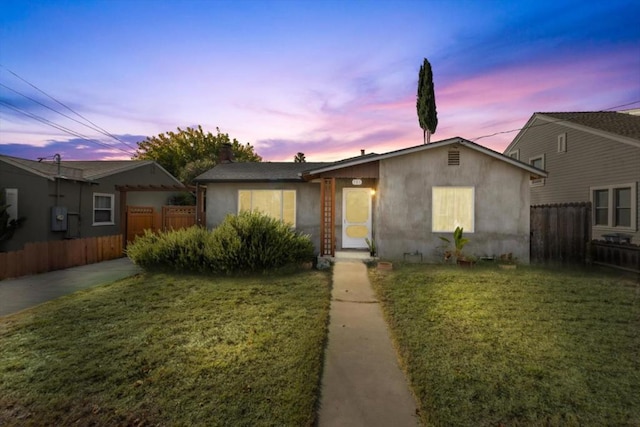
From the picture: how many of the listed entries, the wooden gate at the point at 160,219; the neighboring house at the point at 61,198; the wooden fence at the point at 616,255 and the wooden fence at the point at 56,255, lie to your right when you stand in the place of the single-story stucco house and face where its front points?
3

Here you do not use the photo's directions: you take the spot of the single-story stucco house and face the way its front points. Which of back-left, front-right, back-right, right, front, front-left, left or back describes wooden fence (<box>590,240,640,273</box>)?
left

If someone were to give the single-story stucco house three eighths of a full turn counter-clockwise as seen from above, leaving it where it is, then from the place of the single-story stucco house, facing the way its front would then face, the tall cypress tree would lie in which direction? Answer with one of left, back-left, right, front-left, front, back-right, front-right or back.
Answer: front-left

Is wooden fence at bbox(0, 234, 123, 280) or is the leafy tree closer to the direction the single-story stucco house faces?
the wooden fence

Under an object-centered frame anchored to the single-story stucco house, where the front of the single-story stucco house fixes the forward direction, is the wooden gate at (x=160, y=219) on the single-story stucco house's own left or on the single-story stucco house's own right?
on the single-story stucco house's own right

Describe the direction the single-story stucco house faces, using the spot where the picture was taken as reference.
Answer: facing the viewer

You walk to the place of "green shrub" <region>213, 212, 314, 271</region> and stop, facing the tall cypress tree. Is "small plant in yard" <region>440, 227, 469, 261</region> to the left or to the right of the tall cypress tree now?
right

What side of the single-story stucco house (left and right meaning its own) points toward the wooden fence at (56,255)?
right

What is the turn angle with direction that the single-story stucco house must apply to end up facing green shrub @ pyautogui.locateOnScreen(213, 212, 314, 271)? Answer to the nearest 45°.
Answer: approximately 90° to its right

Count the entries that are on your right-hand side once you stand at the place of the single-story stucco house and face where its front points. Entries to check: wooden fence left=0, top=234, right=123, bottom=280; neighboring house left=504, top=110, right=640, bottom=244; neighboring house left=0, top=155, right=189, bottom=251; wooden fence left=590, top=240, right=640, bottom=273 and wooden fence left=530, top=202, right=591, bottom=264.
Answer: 2

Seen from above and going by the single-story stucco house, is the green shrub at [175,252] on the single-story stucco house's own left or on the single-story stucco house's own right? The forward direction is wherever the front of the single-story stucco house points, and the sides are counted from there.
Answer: on the single-story stucco house's own right

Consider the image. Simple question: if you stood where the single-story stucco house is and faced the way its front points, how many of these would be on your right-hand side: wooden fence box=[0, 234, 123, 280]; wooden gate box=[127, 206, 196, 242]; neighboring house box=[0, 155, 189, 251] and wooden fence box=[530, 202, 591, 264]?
3
